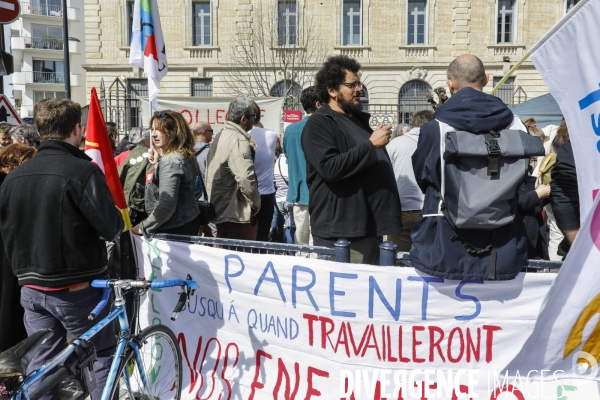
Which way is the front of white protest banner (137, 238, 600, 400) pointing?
toward the camera

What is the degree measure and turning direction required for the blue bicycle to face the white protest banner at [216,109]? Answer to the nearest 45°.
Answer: approximately 45° to its left

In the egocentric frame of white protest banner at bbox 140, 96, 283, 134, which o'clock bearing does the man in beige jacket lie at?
The man in beige jacket is roughly at 12 o'clock from the white protest banner.

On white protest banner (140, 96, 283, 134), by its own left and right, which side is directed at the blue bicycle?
front

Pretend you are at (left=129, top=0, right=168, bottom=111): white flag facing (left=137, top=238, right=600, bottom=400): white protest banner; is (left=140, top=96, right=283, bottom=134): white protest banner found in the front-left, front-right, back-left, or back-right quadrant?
back-left

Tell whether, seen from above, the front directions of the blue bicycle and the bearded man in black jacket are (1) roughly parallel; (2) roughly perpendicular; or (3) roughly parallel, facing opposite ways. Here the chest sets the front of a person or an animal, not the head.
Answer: roughly perpendicular

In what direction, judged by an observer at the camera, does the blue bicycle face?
facing away from the viewer and to the right of the viewer

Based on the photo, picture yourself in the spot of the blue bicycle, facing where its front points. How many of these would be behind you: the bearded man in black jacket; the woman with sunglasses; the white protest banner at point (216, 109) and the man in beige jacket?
0

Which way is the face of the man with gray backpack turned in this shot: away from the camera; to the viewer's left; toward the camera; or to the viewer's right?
away from the camera
